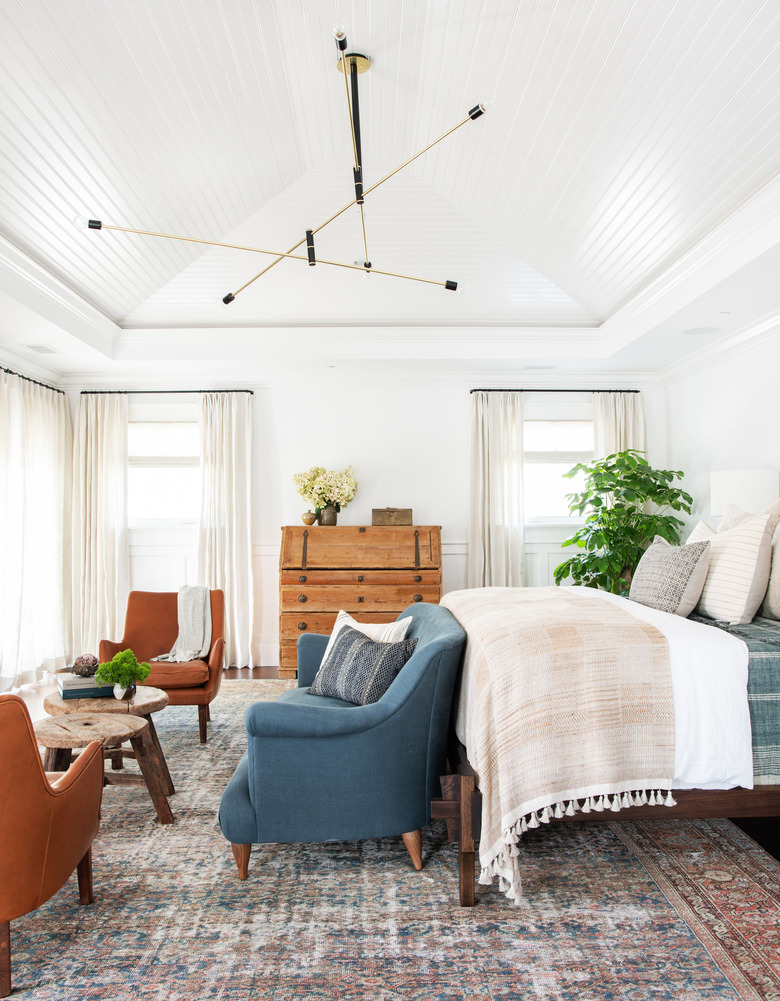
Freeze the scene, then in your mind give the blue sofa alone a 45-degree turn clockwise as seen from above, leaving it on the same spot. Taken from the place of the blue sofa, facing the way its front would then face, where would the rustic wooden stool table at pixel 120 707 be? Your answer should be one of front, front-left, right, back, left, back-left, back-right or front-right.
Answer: front

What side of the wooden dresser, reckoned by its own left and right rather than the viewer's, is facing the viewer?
front

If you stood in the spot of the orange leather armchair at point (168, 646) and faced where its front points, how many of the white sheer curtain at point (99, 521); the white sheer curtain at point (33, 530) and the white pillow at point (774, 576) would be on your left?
1

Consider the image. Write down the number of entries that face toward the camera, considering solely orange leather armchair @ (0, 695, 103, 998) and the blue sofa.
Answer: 0

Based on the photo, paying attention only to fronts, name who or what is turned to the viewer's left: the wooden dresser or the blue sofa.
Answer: the blue sofa

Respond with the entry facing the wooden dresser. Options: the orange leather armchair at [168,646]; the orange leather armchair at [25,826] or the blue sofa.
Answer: the orange leather armchair at [25,826]

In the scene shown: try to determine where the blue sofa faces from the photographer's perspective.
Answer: facing to the left of the viewer

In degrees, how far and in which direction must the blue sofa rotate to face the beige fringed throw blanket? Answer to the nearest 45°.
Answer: approximately 180°

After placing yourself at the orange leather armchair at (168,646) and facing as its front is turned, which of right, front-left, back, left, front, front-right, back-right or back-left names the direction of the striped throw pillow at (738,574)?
left

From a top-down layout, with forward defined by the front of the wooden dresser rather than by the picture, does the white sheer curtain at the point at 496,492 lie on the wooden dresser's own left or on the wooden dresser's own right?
on the wooden dresser's own left

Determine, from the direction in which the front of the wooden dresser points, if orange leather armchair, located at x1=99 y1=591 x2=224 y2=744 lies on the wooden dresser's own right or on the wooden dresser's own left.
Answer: on the wooden dresser's own right

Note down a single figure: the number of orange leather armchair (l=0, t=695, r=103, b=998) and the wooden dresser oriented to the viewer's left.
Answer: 0

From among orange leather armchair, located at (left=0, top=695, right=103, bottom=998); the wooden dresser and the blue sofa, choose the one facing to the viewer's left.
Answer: the blue sofa

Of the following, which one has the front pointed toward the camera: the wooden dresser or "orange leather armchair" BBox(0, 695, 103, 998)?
the wooden dresser

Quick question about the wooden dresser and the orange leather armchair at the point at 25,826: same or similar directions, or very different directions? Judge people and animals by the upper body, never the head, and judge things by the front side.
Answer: very different directions

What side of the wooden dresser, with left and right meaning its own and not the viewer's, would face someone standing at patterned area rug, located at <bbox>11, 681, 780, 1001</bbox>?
front

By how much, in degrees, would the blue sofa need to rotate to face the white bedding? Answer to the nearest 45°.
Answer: approximately 180°
